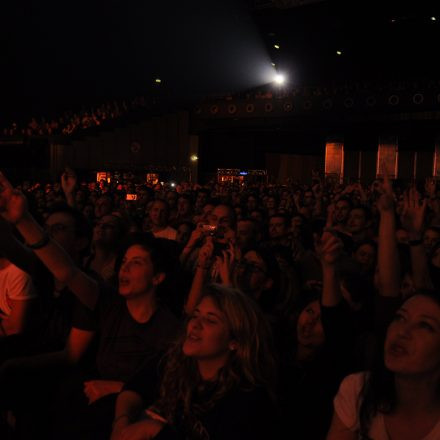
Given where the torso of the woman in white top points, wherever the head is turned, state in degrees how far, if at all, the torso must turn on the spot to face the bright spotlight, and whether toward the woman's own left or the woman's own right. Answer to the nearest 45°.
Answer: approximately 135° to the woman's own right

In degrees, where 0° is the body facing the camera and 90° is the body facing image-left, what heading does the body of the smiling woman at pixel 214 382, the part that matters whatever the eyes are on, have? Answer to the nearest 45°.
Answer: approximately 45°

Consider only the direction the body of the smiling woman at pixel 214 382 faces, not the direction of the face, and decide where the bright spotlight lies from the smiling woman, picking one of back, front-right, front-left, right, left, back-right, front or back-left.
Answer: back-right

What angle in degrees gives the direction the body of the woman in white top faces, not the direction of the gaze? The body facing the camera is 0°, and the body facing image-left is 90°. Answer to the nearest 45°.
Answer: approximately 45°
